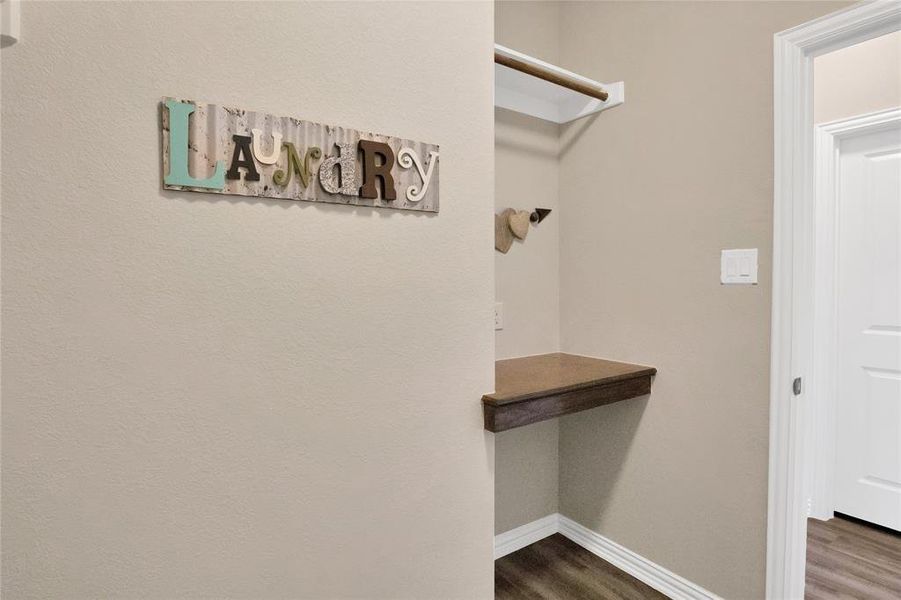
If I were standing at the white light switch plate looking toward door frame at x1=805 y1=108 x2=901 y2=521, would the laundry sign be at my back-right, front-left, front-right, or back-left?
back-left

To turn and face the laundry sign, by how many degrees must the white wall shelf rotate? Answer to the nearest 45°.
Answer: approximately 90° to its right

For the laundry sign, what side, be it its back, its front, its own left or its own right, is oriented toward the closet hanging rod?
left

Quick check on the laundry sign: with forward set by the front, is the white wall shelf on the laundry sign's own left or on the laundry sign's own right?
on the laundry sign's own left

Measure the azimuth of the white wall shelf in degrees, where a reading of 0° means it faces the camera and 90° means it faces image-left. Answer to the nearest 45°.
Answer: approximately 315°

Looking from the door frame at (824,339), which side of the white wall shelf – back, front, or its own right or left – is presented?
left

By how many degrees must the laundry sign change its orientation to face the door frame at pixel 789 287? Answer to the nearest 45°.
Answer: approximately 45° to its left
